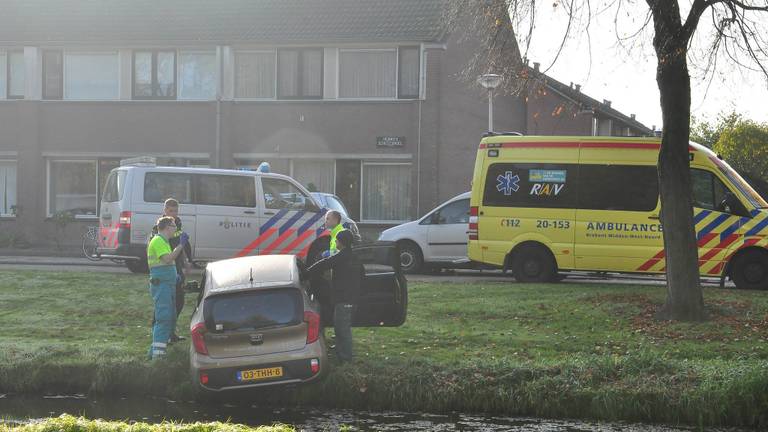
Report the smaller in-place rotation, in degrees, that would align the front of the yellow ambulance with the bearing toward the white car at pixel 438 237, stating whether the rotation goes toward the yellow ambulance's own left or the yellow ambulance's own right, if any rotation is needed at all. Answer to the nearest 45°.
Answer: approximately 135° to the yellow ambulance's own left

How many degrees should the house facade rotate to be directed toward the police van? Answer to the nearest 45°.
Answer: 0° — it already faces it

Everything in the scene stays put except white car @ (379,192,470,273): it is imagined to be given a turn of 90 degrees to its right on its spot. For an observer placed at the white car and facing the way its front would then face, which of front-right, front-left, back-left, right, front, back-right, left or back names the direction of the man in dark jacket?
back

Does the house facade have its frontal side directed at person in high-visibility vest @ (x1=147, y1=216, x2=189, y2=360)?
yes

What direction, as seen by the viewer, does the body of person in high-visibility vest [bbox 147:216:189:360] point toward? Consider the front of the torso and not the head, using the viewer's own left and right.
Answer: facing to the right of the viewer

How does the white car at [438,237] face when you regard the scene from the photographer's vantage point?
facing to the left of the viewer

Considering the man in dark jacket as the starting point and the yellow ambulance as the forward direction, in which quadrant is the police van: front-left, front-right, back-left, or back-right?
front-left

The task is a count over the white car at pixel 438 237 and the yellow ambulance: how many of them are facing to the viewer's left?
1

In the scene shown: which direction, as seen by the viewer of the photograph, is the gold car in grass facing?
facing away from the viewer

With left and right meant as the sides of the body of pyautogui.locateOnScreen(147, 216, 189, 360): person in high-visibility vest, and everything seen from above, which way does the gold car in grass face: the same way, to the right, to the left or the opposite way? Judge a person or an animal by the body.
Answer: to the left

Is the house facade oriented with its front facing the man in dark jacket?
yes

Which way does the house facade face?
toward the camera

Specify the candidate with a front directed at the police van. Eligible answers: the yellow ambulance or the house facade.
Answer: the house facade

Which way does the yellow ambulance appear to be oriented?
to the viewer's right

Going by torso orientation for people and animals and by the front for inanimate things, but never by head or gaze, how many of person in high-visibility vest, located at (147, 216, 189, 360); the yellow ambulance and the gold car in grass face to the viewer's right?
2

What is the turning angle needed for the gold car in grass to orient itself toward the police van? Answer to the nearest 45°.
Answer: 0° — it already faces it

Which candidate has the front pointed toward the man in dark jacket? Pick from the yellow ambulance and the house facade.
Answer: the house facade

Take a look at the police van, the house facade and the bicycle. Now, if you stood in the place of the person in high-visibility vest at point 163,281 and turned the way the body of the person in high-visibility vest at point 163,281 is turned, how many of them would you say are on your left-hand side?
3
